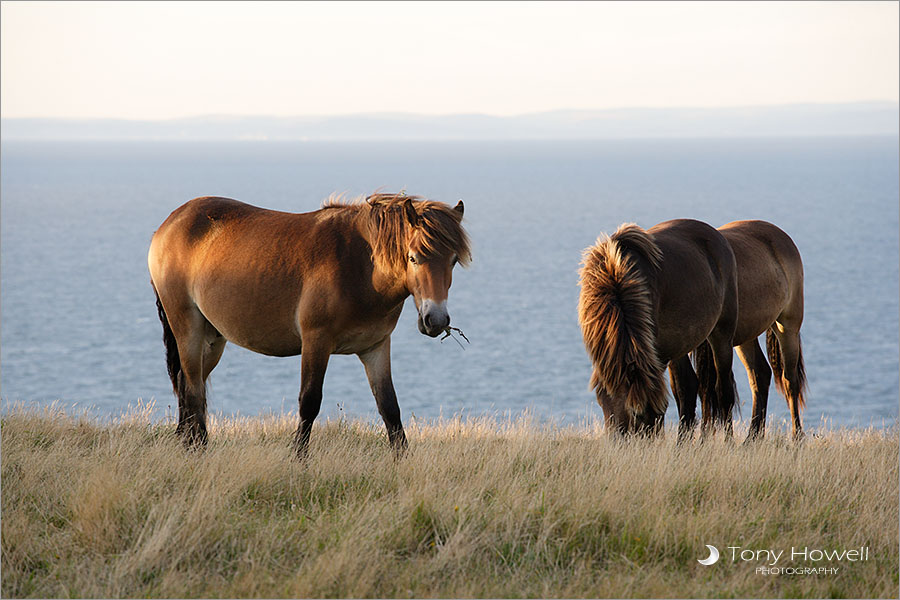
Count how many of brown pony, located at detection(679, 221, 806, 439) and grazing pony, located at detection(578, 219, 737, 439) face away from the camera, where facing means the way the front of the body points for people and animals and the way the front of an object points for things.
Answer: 0

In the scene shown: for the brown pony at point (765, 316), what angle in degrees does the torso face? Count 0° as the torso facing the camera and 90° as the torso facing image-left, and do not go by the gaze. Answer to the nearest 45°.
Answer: approximately 45°

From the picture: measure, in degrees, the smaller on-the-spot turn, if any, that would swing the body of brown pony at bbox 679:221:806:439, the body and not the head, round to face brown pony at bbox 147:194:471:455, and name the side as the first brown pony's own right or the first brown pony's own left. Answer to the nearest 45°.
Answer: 0° — it already faces it

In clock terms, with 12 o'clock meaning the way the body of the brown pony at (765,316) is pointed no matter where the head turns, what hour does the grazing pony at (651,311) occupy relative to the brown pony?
The grazing pony is roughly at 11 o'clock from the brown pony.

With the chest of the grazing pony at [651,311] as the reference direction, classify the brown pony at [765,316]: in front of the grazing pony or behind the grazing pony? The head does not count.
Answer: behind
